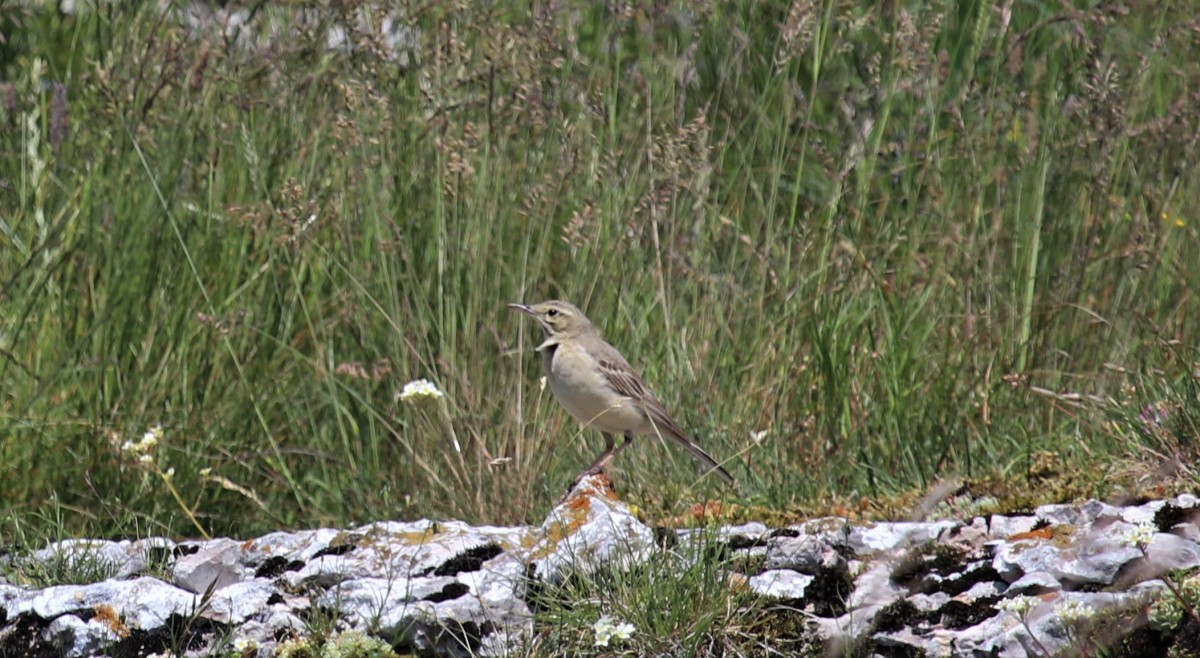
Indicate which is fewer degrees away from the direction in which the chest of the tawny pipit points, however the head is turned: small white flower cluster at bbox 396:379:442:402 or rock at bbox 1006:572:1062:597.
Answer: the small white flower cluster

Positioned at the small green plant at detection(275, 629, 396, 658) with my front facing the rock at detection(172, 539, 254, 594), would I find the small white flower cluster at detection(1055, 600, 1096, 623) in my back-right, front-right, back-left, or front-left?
back-right

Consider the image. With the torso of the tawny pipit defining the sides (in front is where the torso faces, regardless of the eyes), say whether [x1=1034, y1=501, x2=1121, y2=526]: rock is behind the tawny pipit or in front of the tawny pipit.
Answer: behind

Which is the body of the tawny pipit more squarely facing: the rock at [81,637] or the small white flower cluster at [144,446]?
the small white flower cluster

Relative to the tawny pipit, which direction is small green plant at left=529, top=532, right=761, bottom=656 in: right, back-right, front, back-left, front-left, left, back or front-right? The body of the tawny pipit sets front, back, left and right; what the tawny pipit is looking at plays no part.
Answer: left

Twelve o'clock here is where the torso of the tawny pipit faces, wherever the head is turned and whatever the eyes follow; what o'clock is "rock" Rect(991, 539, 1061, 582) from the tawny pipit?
The rock is roughly at 8 o'clock from the tawny pipit.

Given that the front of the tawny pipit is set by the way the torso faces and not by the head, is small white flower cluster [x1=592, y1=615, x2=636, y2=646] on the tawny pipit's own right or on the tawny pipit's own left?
on the tawny pipit's own left

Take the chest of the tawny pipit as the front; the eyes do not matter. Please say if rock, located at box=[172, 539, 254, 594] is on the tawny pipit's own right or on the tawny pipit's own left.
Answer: on the tawny pipit's own left

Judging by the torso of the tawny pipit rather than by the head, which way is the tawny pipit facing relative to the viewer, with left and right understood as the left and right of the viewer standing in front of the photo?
facing to the left of the viewer

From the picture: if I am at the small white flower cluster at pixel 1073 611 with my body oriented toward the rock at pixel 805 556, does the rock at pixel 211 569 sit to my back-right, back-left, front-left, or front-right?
front-left

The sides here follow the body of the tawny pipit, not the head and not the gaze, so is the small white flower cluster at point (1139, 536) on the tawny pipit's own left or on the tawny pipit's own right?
on the tawny pipit's own left

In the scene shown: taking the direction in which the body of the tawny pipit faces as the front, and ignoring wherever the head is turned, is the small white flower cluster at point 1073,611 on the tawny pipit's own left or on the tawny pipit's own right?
on the tawny pipit's own left
